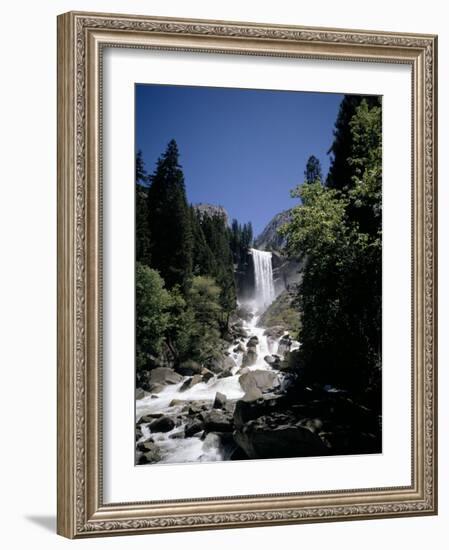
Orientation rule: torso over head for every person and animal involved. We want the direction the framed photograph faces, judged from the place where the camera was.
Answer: facing the viewer and to the right of the viewer
